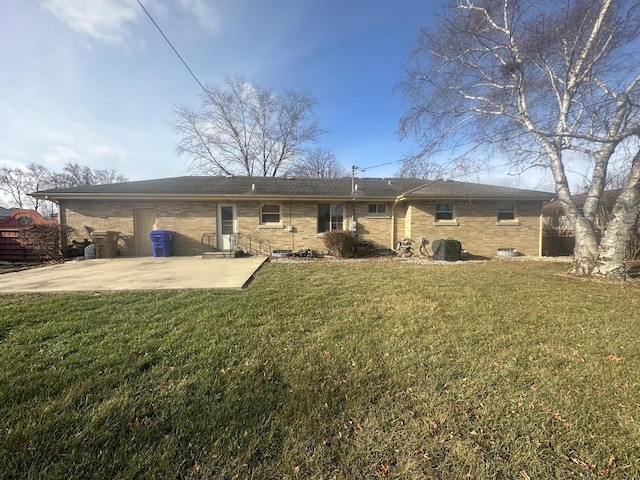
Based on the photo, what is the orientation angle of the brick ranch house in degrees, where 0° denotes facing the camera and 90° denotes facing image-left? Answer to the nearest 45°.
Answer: approximately 180°

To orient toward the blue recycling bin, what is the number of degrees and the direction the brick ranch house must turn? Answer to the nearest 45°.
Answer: approximately 90° to its left

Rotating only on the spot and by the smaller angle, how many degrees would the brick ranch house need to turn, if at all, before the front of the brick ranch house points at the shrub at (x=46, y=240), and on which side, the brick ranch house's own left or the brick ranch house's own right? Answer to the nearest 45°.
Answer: approximately 90° to the brick ranch house's own left
